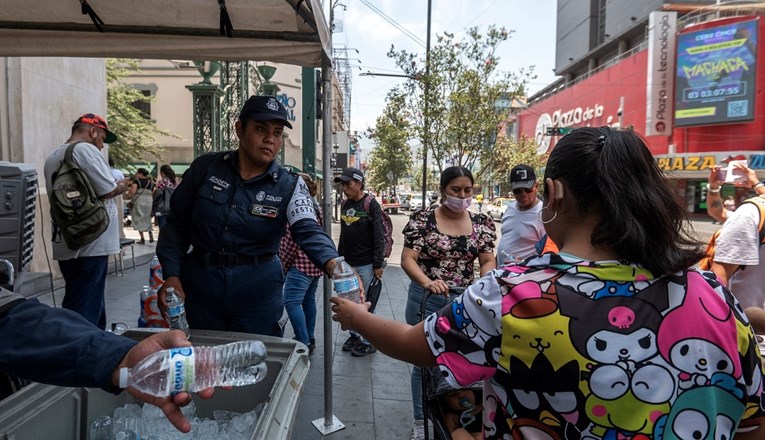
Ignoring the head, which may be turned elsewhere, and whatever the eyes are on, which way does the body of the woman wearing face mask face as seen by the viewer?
toward the camera

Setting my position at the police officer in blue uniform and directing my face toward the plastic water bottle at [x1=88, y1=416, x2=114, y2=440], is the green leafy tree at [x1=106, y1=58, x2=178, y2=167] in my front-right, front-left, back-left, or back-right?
back-right

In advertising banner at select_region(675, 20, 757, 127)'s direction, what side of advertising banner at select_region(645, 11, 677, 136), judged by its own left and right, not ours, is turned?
left

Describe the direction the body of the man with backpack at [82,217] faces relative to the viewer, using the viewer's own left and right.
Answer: facing away from the viewer and to the right of the viewer

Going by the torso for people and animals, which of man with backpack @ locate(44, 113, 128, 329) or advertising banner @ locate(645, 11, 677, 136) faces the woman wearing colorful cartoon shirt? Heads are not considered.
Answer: the advertising banner

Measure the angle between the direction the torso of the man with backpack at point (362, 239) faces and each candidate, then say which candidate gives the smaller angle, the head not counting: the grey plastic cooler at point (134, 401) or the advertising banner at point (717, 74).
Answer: the grey plastic cooler

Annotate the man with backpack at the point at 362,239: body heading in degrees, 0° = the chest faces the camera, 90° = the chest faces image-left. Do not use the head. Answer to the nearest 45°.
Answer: approximately 45°

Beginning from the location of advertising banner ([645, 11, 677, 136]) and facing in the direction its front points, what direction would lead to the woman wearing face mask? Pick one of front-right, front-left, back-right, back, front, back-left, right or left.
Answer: front

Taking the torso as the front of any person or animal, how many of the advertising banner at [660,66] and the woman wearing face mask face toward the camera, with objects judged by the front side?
2

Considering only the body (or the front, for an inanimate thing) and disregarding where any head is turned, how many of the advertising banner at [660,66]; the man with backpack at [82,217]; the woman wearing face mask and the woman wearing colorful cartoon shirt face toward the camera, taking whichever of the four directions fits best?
2

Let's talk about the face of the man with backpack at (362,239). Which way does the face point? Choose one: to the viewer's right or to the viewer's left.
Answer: to the viewer's left

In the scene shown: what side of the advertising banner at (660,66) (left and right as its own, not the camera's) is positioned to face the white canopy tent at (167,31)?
front

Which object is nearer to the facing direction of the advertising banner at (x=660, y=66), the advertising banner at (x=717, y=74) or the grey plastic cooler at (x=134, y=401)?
the grey plastic cooler

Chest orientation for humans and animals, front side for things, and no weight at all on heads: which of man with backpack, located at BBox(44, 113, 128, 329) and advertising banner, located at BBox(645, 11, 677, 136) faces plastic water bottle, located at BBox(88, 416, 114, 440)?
the advertising banner

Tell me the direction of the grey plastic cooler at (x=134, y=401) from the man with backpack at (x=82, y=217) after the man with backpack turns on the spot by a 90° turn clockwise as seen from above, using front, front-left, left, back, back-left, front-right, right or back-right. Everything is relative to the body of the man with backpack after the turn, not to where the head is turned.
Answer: front-right

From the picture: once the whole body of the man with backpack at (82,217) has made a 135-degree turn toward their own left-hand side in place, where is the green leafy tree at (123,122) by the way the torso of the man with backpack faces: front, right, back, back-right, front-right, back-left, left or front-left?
right

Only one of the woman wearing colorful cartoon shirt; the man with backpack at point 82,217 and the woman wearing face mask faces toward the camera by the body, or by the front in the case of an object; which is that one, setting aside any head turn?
the woman wearing face mask

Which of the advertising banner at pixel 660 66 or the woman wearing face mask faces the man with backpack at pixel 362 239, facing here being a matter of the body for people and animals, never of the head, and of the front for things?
the advertising banner

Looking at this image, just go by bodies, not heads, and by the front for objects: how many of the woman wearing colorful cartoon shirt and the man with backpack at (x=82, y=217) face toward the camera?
0
